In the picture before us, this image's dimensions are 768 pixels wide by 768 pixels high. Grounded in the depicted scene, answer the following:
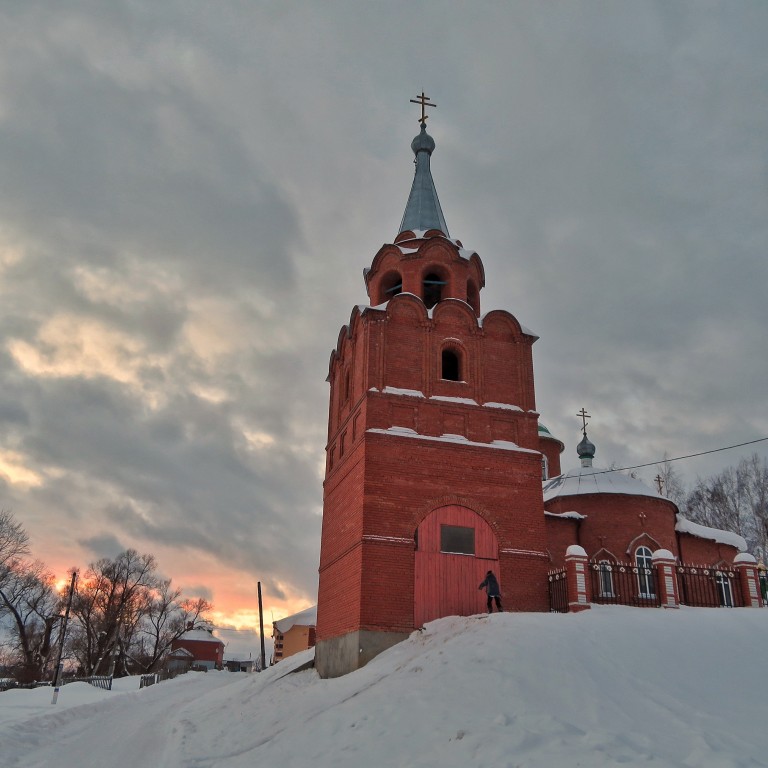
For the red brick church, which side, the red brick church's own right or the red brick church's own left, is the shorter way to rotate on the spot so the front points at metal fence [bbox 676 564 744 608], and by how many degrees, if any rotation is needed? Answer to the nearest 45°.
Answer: approximately 90° to the red brick church's own left

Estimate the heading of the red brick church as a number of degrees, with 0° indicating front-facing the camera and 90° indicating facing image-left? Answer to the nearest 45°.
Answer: approximately 0°
